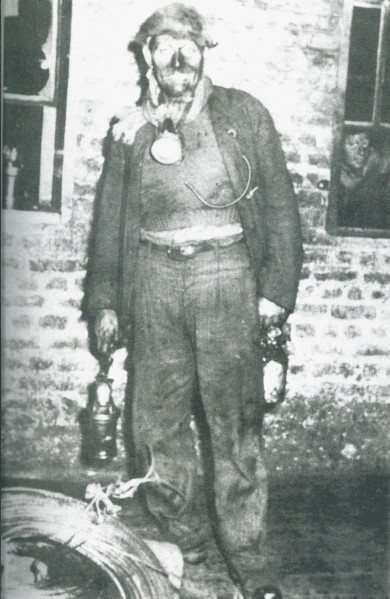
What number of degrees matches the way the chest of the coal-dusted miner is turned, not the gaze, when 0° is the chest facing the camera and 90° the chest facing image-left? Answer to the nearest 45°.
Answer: approximately 0°
